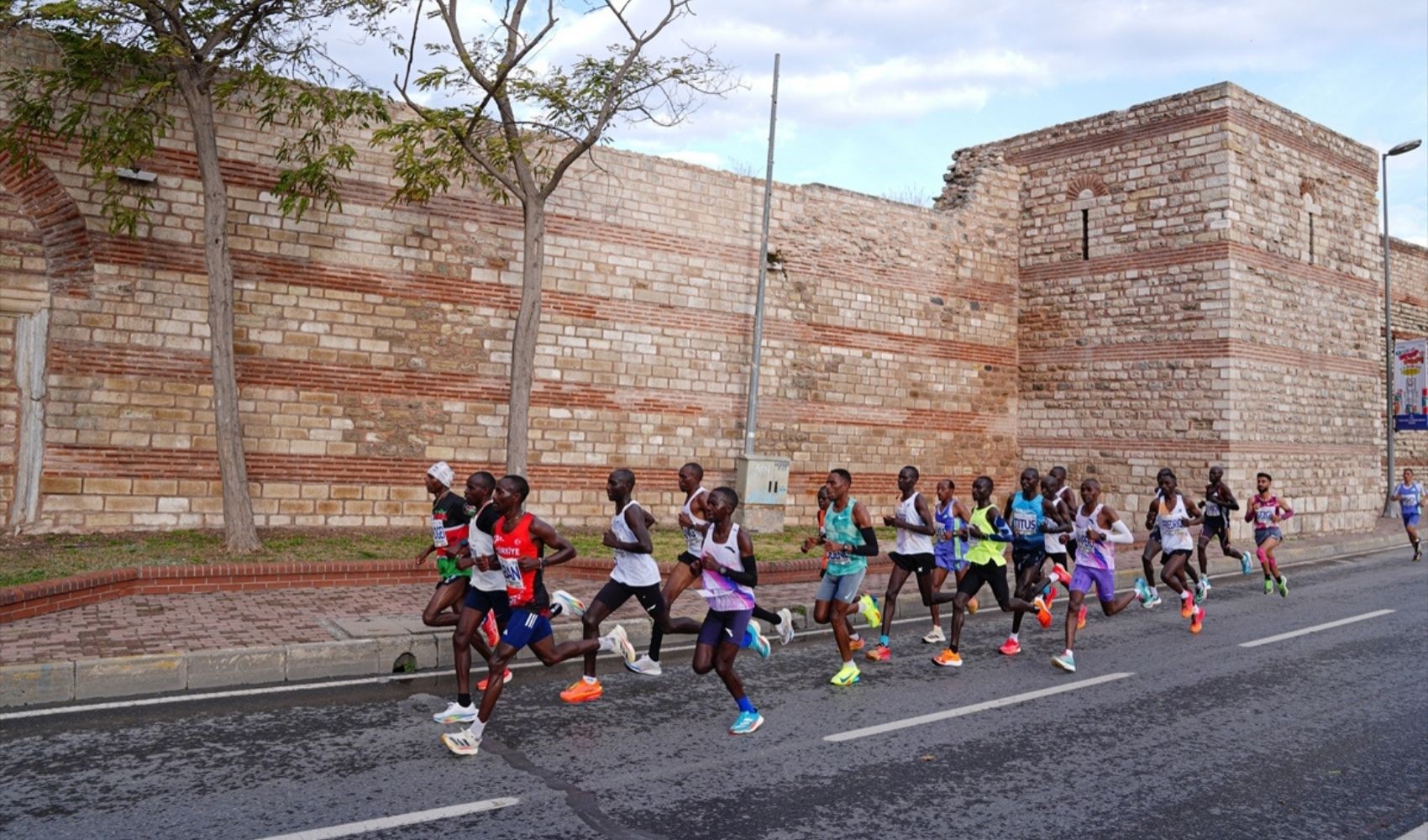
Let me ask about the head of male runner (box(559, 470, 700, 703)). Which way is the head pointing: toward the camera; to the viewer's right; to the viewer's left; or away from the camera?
to the viewer's left

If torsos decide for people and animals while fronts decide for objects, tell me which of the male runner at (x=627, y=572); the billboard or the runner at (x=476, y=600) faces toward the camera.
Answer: the billboard

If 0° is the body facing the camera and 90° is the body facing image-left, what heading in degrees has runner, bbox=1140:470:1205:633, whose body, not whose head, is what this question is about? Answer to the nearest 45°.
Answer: approximately 45°

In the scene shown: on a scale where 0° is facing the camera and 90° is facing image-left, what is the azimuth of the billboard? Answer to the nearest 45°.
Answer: approximately 0°

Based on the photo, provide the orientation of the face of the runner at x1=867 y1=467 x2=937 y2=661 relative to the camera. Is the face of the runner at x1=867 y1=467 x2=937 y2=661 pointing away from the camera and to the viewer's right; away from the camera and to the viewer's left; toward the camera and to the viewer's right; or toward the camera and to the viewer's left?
toward the camera and to the viewer's left

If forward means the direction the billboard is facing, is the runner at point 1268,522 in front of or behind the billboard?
in front

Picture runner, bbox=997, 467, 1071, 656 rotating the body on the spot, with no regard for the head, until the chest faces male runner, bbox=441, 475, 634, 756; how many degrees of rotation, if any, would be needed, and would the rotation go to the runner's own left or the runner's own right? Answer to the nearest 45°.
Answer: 0° — they already face them

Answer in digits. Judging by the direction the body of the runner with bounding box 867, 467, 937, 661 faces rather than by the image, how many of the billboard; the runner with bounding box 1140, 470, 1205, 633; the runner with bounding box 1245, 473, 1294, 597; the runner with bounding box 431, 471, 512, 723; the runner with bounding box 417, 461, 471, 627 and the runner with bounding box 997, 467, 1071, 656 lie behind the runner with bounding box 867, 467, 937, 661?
4

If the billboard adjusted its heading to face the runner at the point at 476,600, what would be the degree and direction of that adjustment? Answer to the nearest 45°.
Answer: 0° — it already faces them

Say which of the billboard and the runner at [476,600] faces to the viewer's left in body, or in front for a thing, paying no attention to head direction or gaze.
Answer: the runner

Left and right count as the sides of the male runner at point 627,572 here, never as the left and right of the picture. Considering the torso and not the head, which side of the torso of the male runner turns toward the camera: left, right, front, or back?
left

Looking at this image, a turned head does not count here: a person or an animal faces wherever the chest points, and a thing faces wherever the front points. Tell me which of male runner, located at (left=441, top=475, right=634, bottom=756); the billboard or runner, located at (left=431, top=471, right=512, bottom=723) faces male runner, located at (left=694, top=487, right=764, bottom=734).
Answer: the billboard

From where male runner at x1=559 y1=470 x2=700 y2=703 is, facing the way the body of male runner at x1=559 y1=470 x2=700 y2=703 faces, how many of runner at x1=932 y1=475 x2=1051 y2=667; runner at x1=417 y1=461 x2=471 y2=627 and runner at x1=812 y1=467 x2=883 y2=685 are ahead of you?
1
